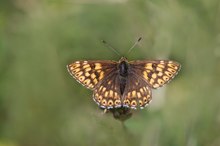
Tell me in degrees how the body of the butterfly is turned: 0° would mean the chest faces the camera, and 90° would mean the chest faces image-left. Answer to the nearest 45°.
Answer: approximately 180°
